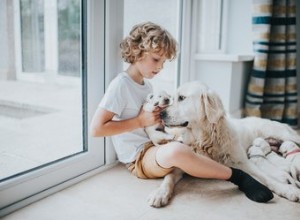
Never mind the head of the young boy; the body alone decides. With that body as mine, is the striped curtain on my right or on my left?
on my left

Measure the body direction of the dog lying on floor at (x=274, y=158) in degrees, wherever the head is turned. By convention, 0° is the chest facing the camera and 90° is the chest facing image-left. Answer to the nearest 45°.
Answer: approximately 135°

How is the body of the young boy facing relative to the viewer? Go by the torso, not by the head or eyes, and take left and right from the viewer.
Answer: facing to the right of the viewer

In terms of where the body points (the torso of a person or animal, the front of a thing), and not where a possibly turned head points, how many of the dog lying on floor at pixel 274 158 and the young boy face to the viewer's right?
1
